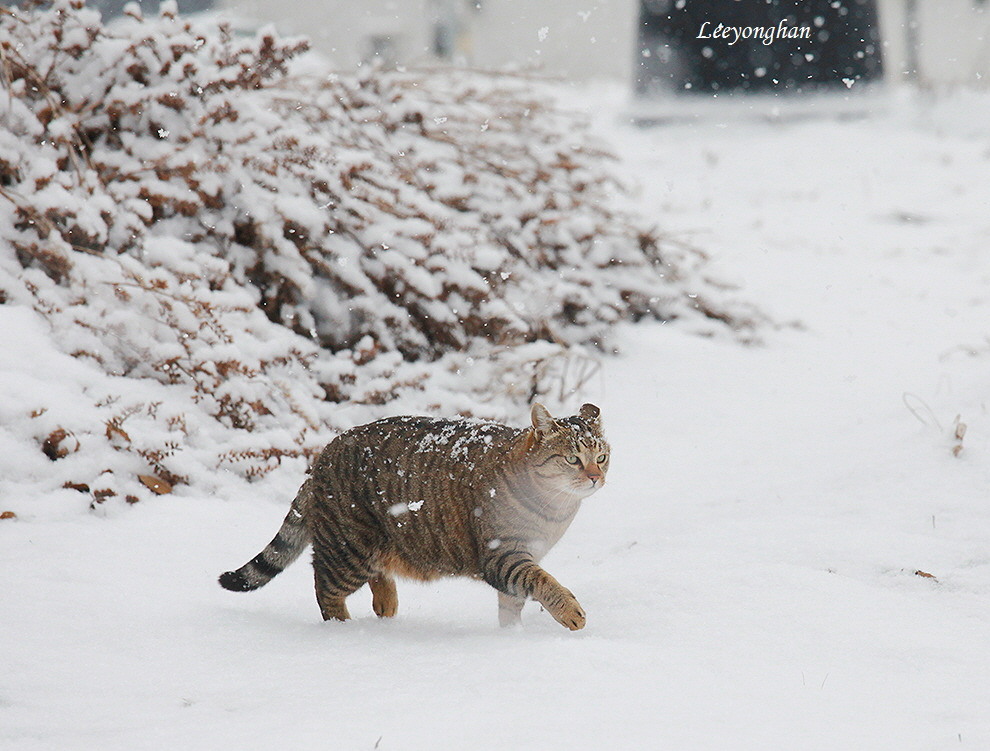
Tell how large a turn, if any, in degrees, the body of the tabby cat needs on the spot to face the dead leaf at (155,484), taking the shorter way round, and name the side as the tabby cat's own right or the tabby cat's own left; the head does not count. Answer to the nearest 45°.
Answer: approximately 135° to the tabby cat's own left

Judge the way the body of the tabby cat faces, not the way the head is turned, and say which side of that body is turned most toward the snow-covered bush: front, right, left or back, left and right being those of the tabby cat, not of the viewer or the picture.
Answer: left

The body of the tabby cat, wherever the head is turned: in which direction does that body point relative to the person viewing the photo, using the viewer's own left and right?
facing to the right of the viewer
